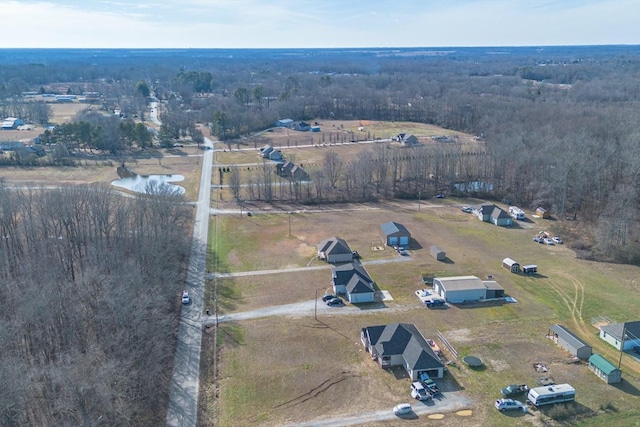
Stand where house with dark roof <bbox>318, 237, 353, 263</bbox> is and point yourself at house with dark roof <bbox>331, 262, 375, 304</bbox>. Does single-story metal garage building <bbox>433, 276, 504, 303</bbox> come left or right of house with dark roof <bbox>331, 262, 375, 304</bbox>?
left

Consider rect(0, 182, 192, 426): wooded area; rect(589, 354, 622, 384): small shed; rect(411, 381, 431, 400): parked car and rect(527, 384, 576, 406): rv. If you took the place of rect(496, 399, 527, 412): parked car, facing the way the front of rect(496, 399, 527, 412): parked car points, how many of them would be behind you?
2
